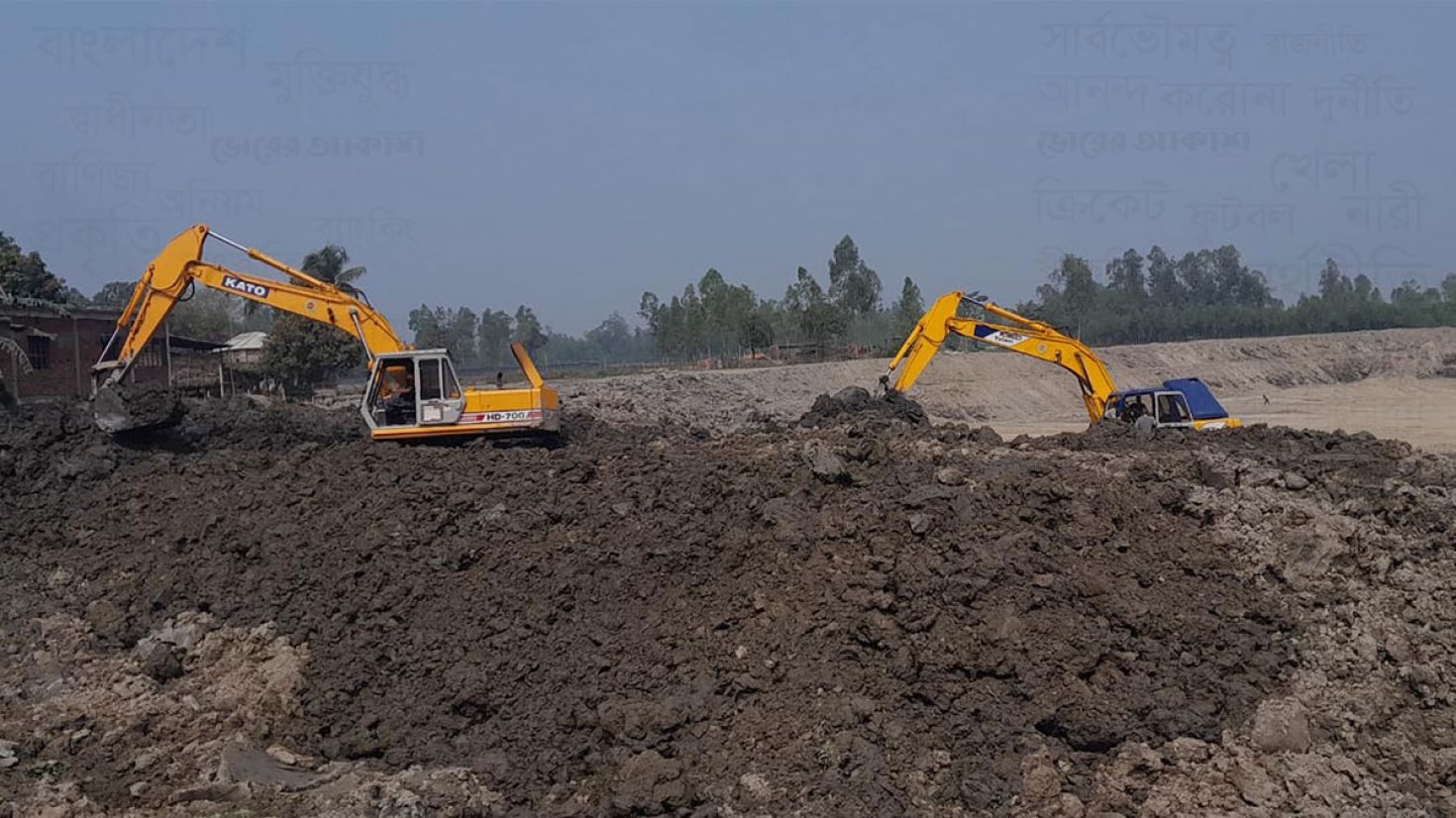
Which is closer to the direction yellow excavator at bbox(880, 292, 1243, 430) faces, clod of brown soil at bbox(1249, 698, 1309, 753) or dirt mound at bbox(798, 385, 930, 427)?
the dirt mound

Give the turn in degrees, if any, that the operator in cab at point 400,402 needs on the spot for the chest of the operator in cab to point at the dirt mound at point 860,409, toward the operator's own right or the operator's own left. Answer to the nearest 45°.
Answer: approximately 180°

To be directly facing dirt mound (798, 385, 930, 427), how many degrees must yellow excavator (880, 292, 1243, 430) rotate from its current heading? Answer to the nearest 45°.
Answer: approximately 45° to its left

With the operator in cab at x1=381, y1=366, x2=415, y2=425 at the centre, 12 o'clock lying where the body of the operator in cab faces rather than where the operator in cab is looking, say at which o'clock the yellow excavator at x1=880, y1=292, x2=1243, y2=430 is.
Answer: The yellow excavator is roughly at 6 o'clock from the operator in cab.

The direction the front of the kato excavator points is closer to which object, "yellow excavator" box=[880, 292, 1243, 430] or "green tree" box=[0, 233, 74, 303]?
the green tree

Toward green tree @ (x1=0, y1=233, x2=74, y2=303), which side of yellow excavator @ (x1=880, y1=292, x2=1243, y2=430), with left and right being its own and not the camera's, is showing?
front

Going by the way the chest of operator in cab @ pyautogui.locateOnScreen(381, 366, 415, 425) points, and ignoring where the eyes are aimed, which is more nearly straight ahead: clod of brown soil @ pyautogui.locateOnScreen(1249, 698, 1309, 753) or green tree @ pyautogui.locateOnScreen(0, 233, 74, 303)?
the green tree

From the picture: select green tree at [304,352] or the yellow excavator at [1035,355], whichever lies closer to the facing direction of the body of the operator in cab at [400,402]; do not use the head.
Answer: the green tree

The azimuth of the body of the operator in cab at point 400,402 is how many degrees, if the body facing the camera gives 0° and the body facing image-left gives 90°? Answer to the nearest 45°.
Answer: approximately 90°

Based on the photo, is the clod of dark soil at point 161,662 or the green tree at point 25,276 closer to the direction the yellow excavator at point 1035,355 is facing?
the green tree

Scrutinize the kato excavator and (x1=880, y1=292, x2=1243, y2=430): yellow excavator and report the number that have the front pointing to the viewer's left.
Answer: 2

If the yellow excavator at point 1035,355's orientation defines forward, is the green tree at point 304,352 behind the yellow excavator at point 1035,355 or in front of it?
in front

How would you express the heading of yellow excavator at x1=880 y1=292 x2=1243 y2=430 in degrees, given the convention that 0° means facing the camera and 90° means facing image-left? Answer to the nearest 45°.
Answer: approximately 90°

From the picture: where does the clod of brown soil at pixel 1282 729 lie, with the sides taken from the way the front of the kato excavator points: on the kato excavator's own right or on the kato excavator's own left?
on the kato excavator's own left

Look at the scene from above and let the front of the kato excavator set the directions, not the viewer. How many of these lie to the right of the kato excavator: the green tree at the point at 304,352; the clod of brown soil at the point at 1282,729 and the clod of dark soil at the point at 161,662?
1

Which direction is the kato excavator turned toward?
to the viewer's left

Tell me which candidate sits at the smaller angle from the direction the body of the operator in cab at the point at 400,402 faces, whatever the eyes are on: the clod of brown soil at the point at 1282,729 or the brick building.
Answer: the brick building

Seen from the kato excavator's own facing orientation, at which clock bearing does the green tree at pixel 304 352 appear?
The green tree is roughly at 3 o'clock from the kato excavator.
